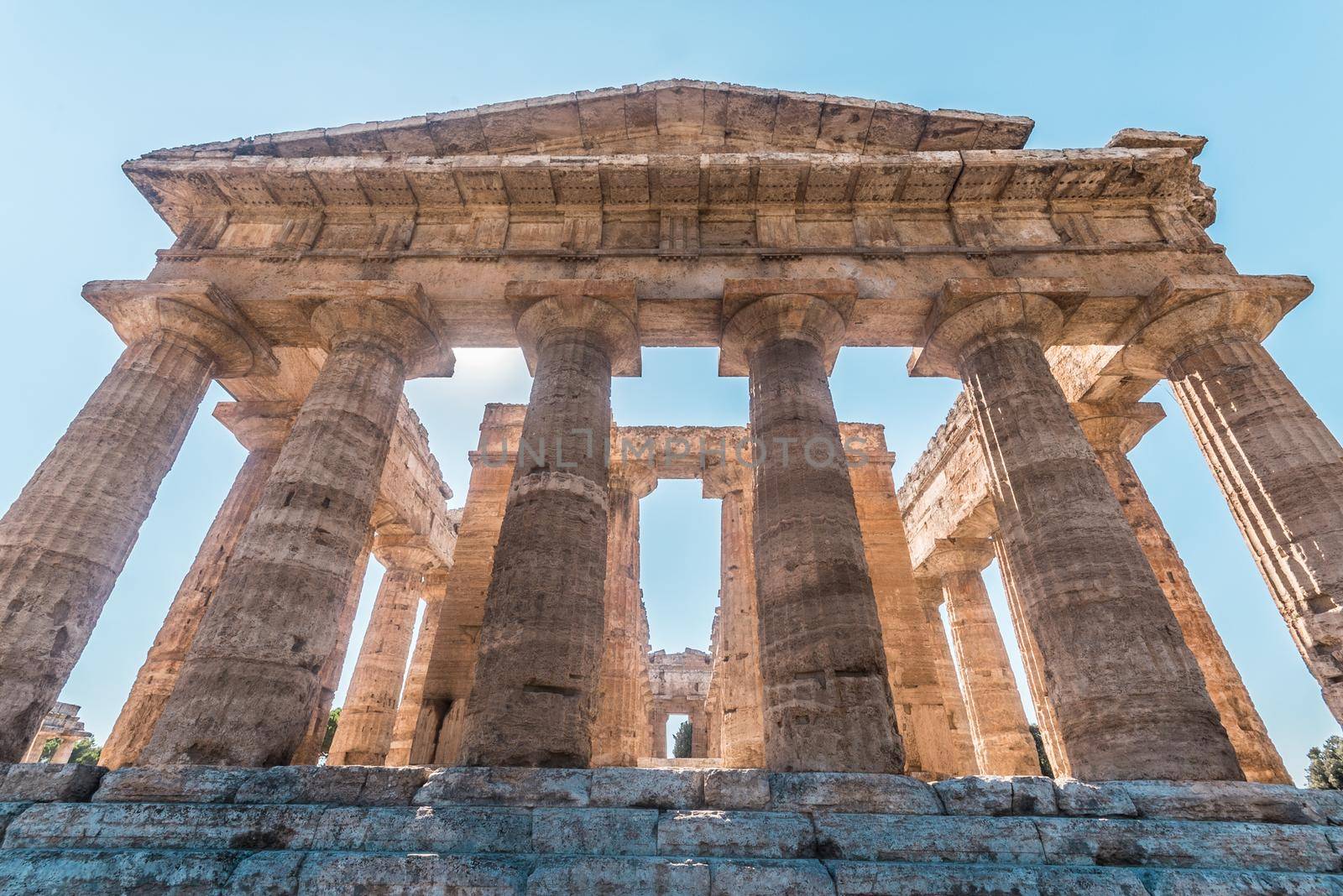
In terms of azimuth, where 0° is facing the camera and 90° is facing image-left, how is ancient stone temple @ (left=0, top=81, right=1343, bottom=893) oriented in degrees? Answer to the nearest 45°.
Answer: approximately 0°

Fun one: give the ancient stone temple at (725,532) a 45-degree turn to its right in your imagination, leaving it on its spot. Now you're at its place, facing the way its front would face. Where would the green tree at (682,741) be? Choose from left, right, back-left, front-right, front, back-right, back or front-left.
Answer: back-right

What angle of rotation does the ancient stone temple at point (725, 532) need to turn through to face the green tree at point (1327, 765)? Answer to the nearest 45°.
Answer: approximately 135° to its left

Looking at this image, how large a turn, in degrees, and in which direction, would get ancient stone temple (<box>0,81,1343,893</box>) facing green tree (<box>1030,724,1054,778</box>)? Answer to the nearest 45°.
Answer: approximately 135° to its left
